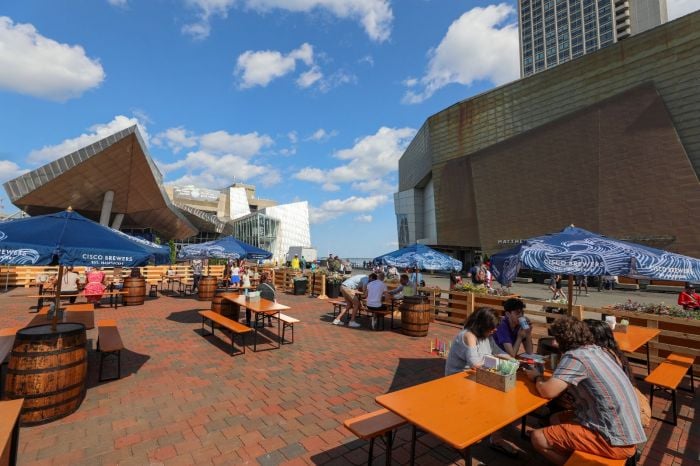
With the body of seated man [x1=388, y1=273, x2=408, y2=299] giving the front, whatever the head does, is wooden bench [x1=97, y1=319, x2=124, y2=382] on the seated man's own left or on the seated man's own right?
on the seated man's own left

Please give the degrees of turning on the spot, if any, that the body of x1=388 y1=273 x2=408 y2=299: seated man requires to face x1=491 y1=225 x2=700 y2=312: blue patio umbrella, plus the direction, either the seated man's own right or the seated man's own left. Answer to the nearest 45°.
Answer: approximately 135° to the seated man's own left

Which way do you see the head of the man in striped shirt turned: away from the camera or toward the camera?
away from the camera

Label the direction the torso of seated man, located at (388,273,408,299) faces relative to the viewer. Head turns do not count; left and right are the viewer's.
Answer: facing to the left of the viewer

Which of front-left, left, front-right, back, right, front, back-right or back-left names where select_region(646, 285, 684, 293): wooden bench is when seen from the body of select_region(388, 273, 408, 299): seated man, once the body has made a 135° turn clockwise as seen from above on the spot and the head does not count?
front

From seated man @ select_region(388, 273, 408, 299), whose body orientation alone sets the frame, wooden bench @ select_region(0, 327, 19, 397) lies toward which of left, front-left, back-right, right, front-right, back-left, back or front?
front-left

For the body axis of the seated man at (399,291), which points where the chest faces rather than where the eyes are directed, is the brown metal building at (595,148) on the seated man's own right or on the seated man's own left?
on the seated man's own right

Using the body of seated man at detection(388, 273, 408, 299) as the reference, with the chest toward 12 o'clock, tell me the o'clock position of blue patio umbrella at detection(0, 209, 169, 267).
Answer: The blue patio umbrella is roughly at 10 o'clock from the seated man.

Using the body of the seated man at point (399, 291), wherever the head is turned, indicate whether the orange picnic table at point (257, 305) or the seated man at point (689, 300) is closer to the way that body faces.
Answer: the orange picnic table

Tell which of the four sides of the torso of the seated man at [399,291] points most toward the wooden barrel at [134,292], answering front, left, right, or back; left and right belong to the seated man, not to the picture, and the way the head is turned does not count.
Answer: right

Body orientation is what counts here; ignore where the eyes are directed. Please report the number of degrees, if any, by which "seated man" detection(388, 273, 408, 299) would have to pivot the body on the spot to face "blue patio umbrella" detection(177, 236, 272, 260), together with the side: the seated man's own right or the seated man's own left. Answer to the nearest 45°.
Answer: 0° — they already face it

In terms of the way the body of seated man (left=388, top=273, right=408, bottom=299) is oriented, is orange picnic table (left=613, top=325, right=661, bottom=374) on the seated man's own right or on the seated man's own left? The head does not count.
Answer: on the seated man's own left
